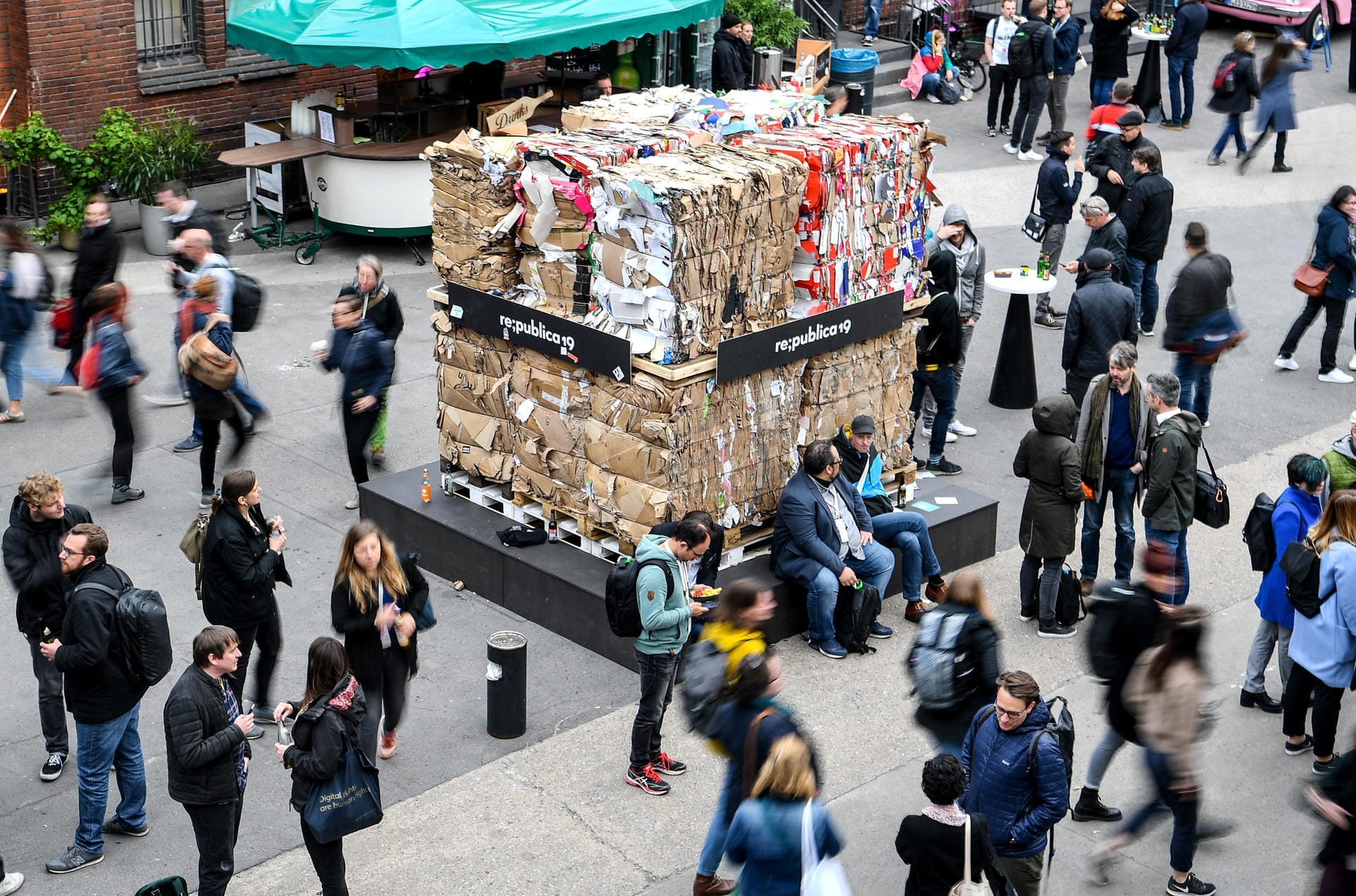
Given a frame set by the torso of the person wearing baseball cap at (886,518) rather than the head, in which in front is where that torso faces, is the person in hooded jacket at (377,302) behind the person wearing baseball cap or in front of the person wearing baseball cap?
behind

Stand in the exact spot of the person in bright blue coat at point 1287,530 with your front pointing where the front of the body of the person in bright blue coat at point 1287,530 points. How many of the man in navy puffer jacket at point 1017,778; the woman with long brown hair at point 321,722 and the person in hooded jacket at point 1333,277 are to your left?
1

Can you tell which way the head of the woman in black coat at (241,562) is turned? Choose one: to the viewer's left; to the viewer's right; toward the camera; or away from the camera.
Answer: to the viewer's right

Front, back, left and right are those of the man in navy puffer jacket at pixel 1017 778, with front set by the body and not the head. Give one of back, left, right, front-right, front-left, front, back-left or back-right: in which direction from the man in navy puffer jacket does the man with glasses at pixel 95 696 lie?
front-right

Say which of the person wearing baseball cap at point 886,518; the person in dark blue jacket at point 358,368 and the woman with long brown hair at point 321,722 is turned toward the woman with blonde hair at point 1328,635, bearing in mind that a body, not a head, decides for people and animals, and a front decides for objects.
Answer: the person wearing baseball cap

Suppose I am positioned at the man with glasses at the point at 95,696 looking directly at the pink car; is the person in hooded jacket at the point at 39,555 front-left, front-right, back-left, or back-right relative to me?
front-left

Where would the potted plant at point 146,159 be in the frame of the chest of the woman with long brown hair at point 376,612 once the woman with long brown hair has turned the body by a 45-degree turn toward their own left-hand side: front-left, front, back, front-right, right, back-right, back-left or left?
back-left

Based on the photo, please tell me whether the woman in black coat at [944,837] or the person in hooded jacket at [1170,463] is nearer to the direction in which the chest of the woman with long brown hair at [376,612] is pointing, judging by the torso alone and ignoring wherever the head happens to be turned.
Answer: the woman in black coat

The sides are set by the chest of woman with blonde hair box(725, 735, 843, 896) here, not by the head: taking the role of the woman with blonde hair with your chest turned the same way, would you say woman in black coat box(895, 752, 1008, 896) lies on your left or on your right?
on your right

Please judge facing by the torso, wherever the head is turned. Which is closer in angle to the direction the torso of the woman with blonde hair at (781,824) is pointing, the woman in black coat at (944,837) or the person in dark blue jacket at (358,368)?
the person in dark blue jacket

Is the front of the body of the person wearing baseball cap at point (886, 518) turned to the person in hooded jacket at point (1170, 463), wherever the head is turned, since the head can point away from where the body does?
no

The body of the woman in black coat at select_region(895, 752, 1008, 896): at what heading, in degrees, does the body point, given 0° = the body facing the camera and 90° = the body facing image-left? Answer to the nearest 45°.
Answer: approximately 180°

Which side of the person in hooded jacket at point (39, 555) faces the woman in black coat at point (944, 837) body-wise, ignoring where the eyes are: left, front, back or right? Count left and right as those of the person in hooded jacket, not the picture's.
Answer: front

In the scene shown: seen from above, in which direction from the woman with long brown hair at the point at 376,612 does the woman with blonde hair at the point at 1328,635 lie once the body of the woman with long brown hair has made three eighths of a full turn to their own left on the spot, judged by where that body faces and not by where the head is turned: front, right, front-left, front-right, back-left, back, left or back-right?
front-right
